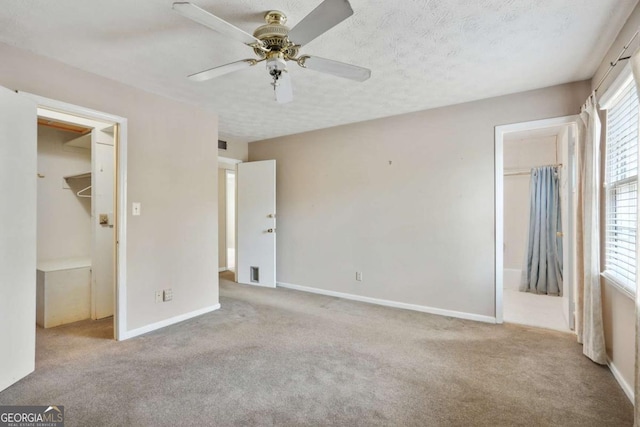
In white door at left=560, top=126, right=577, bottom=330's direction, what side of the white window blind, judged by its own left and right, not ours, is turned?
right

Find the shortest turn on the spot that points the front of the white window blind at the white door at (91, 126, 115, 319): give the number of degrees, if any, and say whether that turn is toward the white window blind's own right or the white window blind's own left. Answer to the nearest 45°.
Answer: approximately 45° to the white window blind's own left

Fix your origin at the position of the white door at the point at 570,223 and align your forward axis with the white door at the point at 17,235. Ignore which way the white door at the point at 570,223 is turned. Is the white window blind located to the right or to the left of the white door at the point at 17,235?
left

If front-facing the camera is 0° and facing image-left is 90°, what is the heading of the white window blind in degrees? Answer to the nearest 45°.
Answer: approximately 90°

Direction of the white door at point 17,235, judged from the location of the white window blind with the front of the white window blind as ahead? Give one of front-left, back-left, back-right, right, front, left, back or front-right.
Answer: front-left

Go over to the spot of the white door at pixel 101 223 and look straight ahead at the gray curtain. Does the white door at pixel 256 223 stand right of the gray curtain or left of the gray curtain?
left

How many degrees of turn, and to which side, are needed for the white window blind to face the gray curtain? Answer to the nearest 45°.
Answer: approximately 90° to its right
